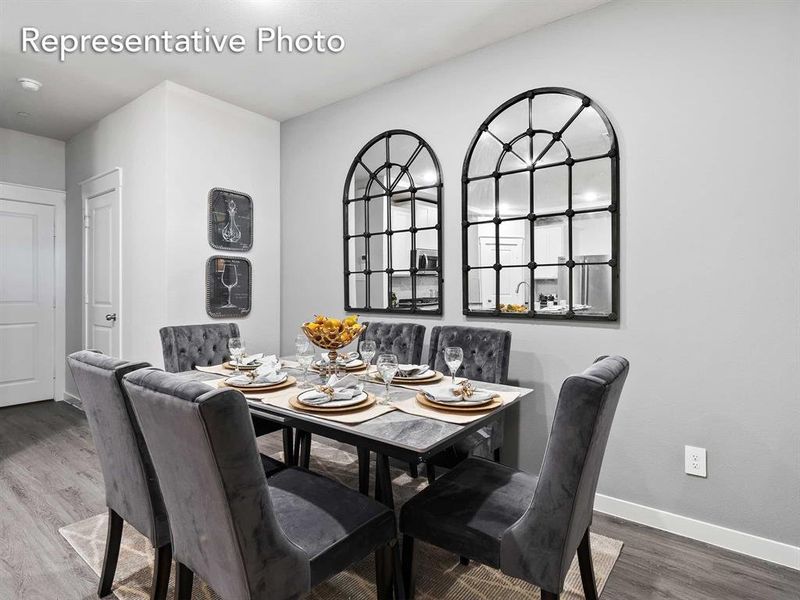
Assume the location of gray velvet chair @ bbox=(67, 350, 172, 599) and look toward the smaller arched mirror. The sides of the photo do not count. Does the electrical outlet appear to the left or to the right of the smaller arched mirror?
right

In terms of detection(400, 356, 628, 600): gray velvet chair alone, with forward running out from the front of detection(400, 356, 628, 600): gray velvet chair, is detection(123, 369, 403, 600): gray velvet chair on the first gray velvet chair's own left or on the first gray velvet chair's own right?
on the first gray velvet chair's own left

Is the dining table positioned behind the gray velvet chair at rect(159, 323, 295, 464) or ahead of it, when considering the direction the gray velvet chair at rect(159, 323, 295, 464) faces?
ahead

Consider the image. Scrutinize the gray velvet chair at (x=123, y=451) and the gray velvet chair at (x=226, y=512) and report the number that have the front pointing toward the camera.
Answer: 0

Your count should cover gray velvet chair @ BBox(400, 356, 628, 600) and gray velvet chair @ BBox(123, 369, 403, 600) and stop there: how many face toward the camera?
0

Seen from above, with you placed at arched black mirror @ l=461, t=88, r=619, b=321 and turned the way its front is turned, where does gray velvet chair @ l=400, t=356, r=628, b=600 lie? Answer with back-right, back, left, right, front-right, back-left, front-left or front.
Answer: front-left

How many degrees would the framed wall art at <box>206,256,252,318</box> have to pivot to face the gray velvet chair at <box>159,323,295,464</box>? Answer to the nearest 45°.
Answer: approximately 45° to its right

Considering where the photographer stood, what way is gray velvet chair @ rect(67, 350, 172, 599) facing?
facing away from the viewer and to the right of the viewer

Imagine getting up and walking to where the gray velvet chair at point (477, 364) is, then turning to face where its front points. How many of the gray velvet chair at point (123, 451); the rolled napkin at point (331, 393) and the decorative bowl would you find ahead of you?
3

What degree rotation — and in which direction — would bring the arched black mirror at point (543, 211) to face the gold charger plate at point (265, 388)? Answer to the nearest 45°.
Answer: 0° — it already faces it

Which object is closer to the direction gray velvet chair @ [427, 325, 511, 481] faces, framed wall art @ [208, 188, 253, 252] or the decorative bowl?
the decorative bowl

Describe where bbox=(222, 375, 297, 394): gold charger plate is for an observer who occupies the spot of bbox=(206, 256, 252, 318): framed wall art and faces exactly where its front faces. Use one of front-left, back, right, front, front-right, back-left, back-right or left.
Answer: front-right

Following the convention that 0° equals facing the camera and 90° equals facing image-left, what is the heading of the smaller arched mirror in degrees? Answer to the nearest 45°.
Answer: approximately 45°

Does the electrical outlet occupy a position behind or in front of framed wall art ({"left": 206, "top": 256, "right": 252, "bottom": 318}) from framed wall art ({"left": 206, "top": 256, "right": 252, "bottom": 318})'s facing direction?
in front

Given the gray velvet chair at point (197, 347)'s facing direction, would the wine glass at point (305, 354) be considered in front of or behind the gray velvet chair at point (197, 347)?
in front

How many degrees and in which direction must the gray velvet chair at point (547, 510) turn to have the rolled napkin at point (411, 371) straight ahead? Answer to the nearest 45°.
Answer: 0° — it already faces it
